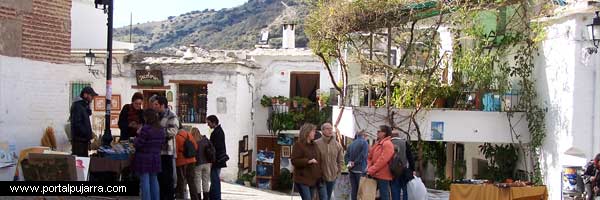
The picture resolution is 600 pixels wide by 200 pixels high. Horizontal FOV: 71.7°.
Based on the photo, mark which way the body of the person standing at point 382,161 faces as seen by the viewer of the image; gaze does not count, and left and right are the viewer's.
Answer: facing to the left of the viewer

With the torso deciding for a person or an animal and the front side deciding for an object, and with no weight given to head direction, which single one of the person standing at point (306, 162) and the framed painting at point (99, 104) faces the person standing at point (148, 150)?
the framed painting

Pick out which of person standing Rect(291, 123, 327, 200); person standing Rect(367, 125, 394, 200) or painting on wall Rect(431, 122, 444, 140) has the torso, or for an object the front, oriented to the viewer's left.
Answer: person standing Rect(367, 125, 394, 200)

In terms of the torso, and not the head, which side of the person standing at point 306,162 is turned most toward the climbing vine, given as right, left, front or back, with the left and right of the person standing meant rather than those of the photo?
left

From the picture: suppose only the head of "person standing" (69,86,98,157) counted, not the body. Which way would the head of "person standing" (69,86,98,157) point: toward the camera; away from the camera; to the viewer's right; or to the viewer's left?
to the viewer's right

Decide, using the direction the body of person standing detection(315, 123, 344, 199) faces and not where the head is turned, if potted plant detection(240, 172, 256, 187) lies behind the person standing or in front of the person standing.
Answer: behind

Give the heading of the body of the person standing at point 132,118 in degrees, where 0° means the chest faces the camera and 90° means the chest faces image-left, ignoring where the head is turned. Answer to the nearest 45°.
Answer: approximately 315°
